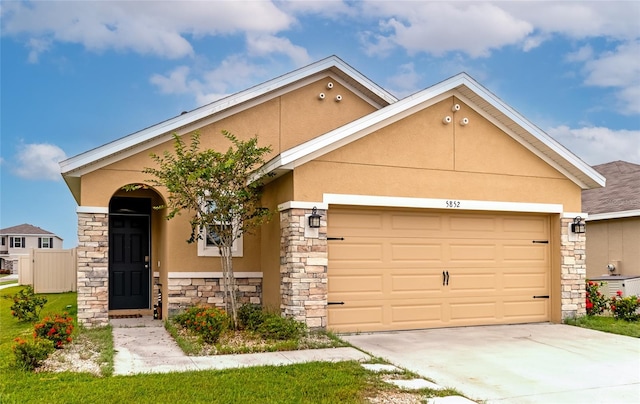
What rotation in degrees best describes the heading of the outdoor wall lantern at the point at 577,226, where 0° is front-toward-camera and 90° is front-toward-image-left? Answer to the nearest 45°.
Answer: approximately 315°

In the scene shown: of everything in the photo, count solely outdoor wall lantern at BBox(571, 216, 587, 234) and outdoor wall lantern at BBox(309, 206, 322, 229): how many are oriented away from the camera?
0

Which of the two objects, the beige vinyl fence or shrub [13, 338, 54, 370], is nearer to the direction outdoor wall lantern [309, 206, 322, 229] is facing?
the shrub

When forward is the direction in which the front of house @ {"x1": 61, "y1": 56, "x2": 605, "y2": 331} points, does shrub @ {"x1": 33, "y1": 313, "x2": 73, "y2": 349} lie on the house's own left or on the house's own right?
on the house's own right

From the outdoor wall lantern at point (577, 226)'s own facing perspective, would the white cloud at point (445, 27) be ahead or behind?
behind

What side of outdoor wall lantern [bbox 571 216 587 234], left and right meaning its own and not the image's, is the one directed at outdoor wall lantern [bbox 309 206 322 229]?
right

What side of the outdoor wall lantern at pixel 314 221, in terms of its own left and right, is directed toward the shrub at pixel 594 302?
left
